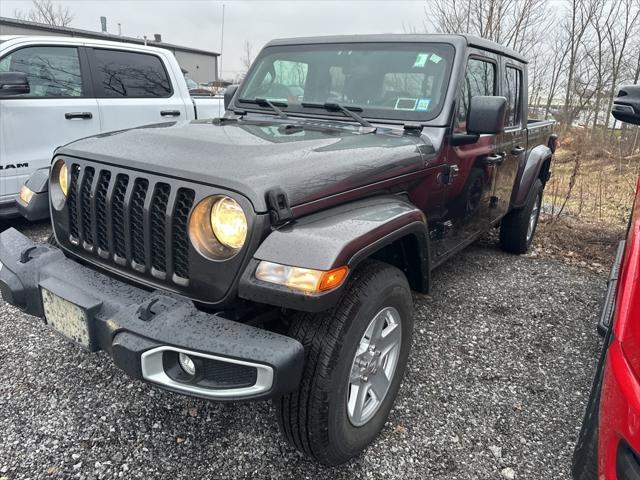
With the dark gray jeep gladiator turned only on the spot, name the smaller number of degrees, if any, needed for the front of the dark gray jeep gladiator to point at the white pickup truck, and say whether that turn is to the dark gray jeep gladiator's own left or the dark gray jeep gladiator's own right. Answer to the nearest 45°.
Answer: approximately 90° to the dark gray jeep gladiator's own right

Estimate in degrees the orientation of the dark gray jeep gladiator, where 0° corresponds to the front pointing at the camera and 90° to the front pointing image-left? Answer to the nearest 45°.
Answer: approximately 45°

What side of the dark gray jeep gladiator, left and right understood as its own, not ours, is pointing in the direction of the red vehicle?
left
